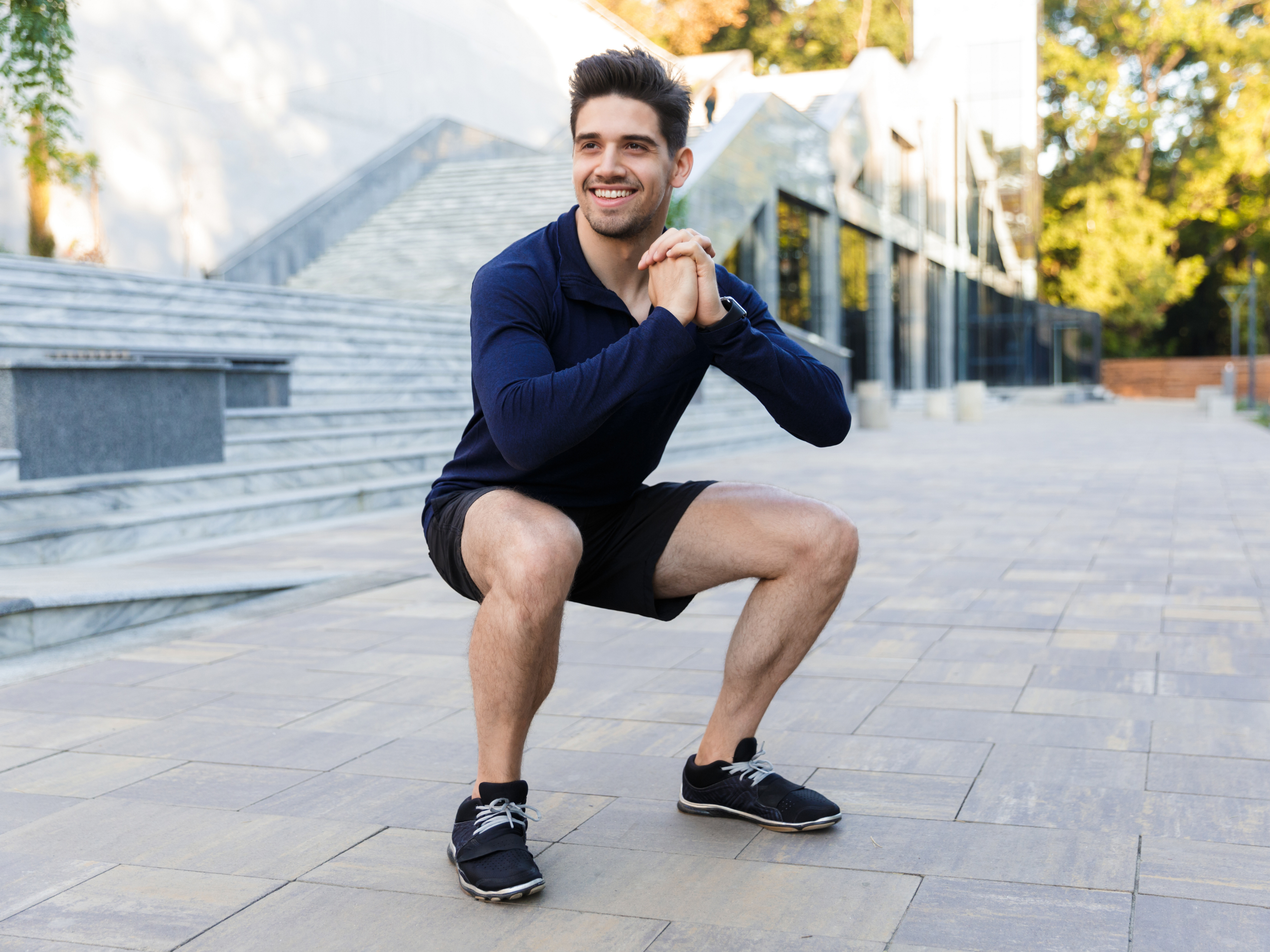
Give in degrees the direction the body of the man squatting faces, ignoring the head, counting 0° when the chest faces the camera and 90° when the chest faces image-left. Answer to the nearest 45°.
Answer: approximately 315°

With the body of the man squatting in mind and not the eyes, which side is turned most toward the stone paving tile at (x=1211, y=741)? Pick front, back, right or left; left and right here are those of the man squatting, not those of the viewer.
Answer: left

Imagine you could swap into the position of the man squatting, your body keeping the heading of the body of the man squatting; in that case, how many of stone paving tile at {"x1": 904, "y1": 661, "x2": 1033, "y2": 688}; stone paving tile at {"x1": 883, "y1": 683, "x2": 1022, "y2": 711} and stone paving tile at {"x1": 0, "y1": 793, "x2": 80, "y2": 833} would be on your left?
2

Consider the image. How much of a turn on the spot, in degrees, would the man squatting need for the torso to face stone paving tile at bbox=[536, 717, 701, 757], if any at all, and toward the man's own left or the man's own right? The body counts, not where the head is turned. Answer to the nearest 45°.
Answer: approximately 135° to the man's own left

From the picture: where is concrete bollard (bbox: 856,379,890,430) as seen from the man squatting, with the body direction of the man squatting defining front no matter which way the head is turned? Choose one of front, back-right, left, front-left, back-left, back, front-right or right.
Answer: back-left

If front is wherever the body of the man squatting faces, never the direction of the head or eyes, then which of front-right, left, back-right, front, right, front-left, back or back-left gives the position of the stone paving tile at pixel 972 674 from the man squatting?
left

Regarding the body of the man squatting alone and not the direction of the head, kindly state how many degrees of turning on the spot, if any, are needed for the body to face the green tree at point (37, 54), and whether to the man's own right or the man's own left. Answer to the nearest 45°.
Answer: approximately 180°
